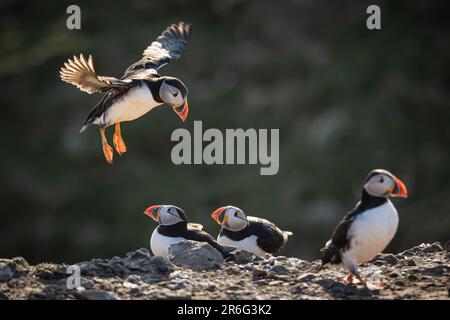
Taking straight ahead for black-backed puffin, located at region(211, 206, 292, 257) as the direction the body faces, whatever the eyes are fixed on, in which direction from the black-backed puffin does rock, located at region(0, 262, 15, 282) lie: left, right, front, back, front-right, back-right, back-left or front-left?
front-left

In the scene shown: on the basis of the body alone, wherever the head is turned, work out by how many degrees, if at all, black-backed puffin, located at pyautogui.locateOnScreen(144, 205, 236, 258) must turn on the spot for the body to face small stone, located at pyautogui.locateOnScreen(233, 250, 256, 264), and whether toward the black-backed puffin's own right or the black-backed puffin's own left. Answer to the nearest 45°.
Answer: approximately 135° to the black-backed puffin's own left

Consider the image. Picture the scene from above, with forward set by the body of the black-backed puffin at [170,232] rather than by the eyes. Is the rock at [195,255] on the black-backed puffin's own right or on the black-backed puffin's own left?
on the black-backed puffin's own left

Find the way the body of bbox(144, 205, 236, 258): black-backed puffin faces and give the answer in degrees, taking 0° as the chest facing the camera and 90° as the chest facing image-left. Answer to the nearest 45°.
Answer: approximately 90°

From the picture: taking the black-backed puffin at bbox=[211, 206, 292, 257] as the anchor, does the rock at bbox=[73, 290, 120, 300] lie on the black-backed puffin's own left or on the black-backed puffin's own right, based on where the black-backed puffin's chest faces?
on the black-backed puffin's own left

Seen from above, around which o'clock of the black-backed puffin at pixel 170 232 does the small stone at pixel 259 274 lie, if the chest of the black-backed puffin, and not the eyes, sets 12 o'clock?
The small stone is roughly at 8 o'clock from the black-backed puffin.

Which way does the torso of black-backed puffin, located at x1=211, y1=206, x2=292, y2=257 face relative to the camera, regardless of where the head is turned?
to the viewer's left

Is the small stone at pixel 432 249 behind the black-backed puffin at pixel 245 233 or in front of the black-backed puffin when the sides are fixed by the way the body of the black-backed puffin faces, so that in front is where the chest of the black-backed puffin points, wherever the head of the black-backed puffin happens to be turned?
behind

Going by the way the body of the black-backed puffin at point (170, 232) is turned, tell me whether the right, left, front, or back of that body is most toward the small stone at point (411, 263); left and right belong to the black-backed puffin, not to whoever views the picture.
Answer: back

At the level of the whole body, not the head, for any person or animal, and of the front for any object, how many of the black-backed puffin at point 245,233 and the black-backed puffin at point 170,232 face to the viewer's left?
2

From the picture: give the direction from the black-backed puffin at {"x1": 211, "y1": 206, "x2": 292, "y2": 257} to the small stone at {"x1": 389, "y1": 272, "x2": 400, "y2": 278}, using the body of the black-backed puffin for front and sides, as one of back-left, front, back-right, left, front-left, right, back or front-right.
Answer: back-left
